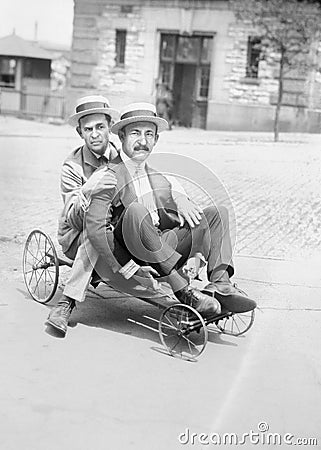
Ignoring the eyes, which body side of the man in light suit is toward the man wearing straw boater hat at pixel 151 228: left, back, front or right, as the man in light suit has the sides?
front

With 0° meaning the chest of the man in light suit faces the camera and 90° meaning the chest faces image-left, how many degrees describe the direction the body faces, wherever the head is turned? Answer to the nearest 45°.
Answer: approximately 315°

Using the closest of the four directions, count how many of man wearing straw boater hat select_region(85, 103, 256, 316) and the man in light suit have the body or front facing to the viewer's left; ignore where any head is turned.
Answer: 0

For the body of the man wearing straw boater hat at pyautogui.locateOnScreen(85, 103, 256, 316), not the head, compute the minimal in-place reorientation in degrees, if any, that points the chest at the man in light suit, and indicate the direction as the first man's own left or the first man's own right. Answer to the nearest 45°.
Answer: approximately 180°
